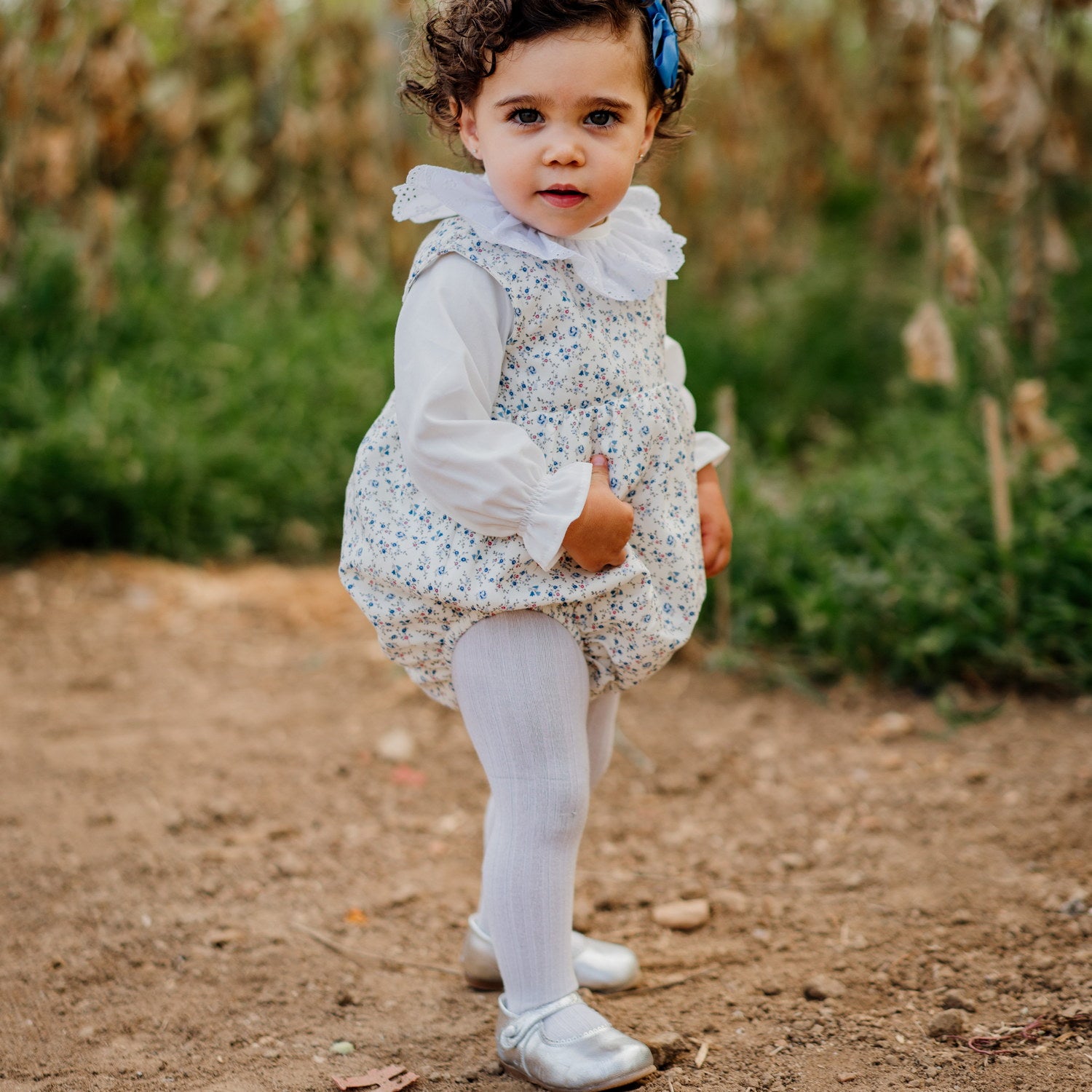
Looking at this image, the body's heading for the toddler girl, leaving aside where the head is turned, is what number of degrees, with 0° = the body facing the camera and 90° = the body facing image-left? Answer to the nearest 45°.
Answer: approximately 315°
